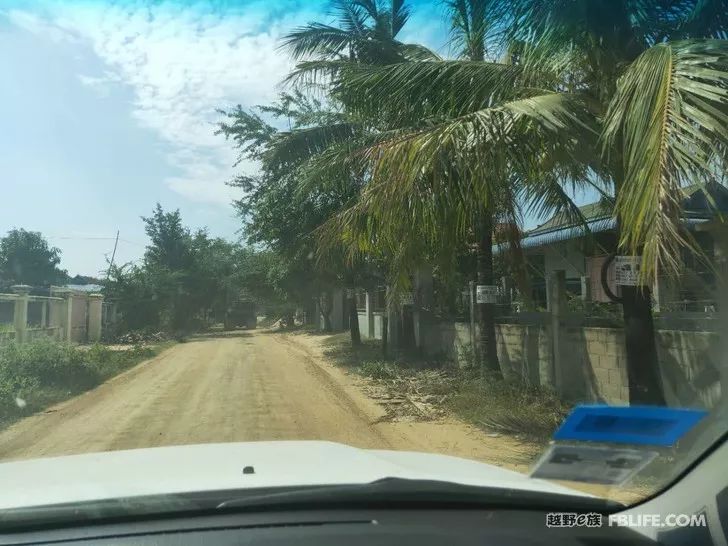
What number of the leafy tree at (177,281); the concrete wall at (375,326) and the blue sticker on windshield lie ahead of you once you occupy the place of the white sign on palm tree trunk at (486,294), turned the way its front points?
1

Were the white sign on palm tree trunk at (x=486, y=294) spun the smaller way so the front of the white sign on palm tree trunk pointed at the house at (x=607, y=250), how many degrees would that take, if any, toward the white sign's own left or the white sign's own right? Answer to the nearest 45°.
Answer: approximately 90° to the white sign's own left
